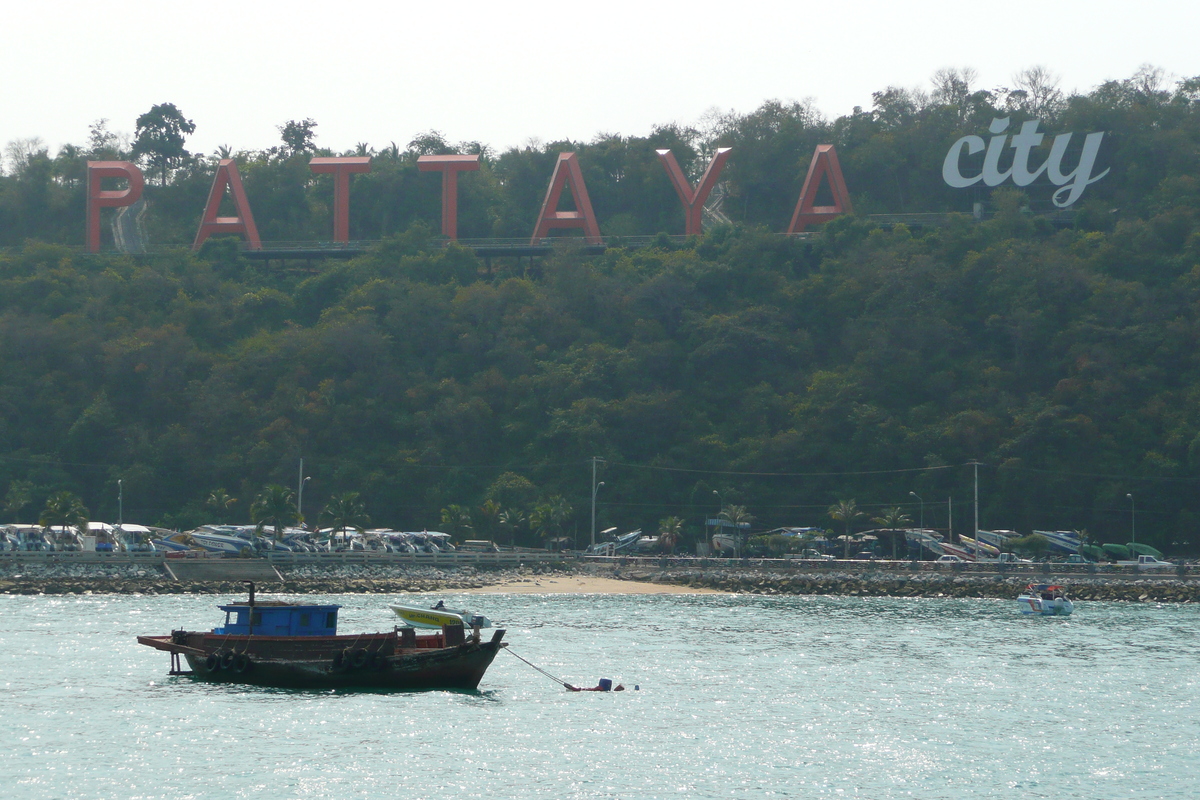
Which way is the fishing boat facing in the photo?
to the viewer's right
